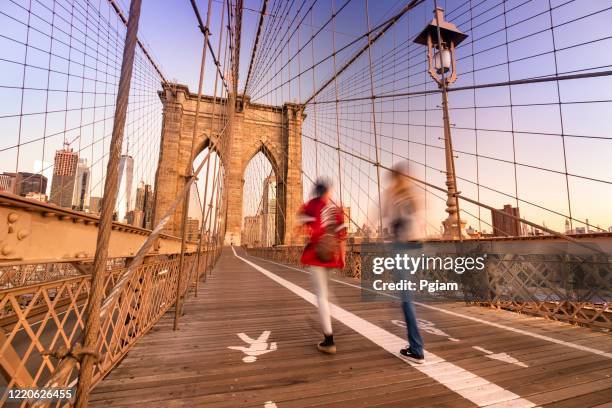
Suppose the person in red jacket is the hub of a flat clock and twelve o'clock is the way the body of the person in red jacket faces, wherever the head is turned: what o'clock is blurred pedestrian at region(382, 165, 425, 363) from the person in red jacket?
The blurred pedestrian is roughly at 3 o'clock from the person in red jacket.

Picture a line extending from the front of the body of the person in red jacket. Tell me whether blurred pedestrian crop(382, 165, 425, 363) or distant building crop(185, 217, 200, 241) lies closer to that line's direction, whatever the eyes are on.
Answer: the distant building

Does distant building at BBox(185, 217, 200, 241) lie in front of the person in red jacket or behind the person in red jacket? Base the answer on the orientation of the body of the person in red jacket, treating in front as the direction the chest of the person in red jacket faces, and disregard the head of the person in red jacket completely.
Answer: in front

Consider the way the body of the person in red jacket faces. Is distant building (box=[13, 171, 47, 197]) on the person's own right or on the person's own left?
on the person's own left

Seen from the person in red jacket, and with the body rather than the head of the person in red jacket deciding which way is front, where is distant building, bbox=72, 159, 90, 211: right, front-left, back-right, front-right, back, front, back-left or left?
front-left

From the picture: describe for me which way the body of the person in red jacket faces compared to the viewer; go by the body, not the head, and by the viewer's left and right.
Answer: facing away from the viewer

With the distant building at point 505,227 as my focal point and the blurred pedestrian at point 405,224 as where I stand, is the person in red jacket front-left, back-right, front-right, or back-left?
back-left

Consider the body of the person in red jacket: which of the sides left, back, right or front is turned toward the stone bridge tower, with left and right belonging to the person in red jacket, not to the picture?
front
